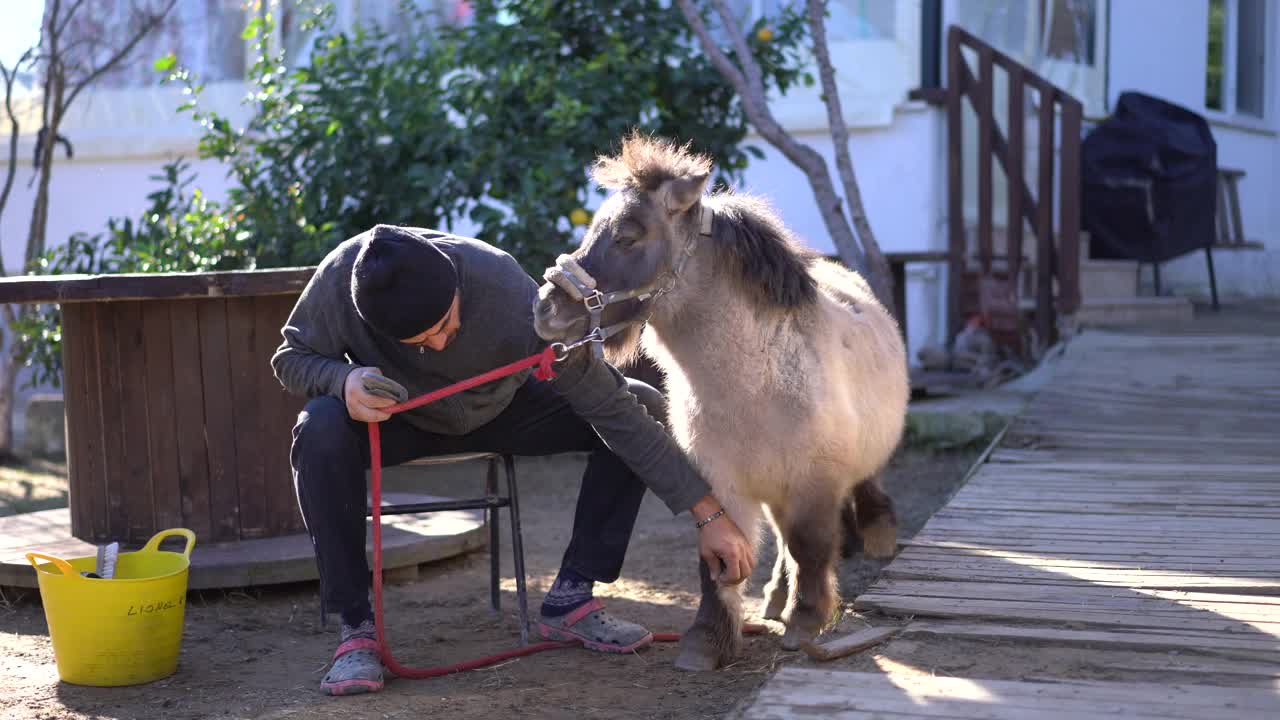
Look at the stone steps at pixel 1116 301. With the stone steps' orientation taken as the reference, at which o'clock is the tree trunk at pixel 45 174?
The tree trunk is roughly at 5 o'clock from the stone steps.

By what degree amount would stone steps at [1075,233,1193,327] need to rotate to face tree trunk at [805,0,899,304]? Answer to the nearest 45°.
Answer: approximately 90° to its right

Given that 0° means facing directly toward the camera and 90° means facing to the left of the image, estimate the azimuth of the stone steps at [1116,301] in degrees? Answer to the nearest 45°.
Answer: approximately 270°

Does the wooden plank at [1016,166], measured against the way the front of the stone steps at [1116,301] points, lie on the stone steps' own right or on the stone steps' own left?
on the stone steps' own right

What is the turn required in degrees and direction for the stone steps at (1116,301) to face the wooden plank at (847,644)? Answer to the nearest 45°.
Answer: approximately 90° to its right

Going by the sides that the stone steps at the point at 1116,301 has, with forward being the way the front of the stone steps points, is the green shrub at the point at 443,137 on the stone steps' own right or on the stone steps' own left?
on the stone steps' own right

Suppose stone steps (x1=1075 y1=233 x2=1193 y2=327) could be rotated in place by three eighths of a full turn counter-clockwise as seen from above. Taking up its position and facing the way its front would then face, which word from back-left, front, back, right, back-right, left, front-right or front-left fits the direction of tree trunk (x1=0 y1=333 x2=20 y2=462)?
left

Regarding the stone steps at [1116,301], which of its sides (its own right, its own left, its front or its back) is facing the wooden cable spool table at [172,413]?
right

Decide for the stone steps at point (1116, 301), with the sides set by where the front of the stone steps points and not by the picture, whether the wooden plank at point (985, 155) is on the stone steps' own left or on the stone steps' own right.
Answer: on the stone steps' own right
